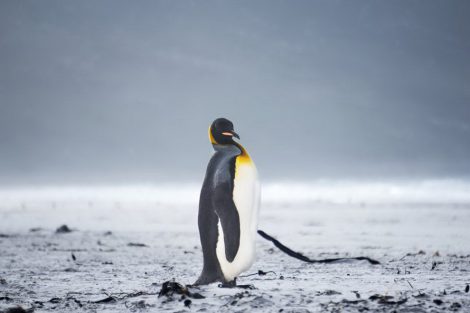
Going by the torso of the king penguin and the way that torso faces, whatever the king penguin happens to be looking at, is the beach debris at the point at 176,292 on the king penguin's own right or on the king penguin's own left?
on the king penguin's own right

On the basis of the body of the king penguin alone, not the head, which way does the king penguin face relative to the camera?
to the viewer's right

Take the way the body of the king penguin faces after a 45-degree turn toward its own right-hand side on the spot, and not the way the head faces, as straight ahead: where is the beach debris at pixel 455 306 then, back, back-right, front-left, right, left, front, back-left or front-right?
front

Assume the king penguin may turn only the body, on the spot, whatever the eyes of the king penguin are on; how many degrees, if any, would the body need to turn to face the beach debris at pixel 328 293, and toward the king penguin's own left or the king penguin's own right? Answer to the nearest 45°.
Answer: approximately 45° to the king penguin's own right

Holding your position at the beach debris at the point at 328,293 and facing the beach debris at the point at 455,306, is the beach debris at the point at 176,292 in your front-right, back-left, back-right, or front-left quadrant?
back-right

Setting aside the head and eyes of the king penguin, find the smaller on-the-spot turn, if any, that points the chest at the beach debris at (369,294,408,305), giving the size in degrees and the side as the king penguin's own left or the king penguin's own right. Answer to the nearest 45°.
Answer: approximately 45° to the king penguin's own right
